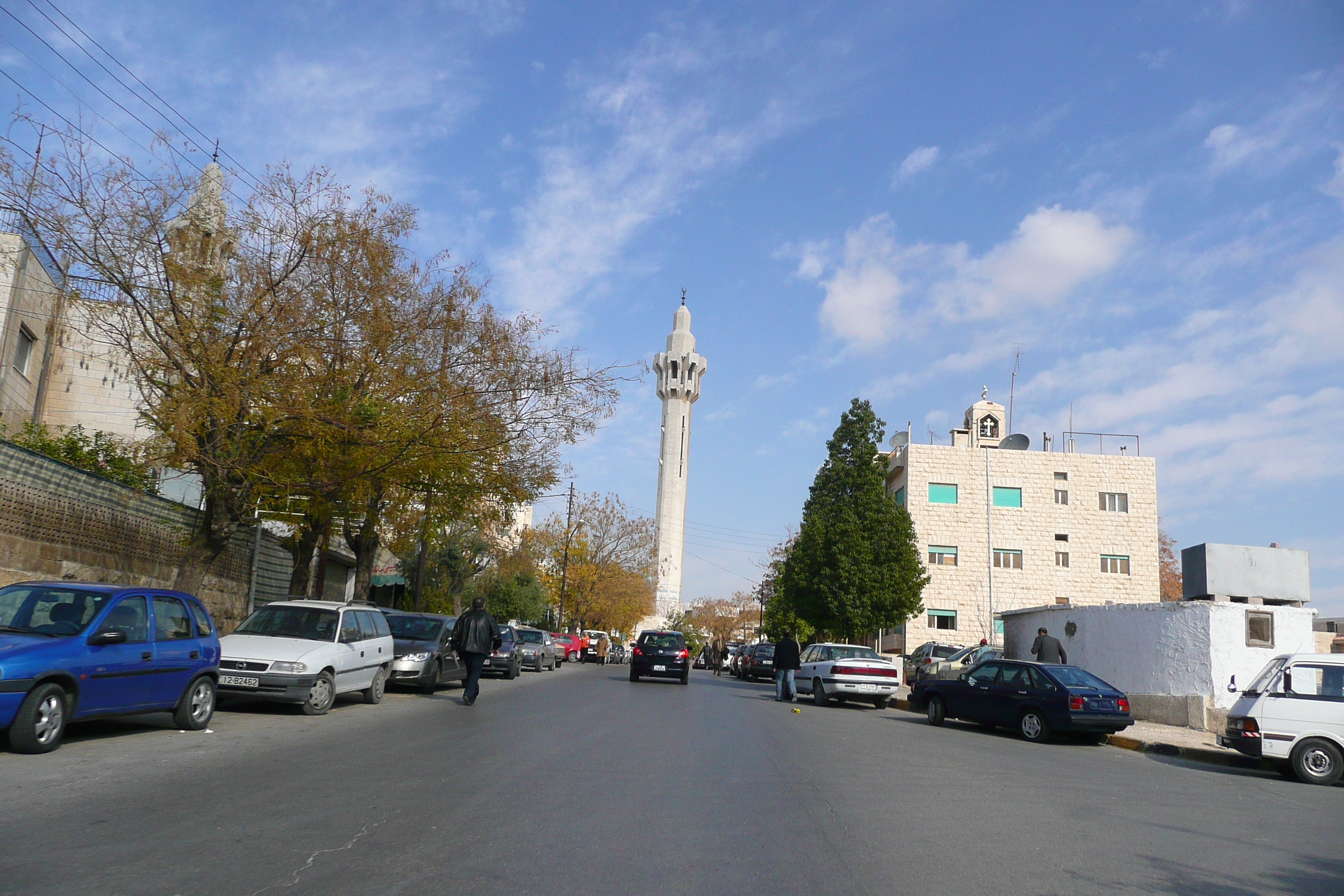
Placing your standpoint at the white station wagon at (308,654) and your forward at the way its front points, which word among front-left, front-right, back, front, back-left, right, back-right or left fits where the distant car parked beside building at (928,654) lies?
back

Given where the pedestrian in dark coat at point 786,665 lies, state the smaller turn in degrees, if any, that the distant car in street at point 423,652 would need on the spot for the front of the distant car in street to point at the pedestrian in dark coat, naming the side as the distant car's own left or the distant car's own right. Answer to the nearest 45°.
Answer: approximately 135° to the distant car's own left

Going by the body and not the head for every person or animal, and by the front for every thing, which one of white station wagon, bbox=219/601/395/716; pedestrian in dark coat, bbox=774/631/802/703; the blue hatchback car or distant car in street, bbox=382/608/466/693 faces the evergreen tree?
the pedestrian in dark coat

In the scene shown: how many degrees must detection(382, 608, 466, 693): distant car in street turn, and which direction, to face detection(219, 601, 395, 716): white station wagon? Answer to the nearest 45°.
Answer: approximately 45° to its left

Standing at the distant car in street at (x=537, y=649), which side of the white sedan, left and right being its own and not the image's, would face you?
front

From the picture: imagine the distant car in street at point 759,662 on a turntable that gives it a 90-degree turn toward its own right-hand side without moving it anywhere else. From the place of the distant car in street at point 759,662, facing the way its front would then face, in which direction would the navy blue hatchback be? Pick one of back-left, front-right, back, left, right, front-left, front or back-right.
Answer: right

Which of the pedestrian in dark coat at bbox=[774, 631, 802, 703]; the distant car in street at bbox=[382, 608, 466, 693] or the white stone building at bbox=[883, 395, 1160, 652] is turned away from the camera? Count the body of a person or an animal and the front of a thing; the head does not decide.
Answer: the pedestrian in dark coat

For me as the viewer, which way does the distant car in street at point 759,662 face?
facing away from the viewer

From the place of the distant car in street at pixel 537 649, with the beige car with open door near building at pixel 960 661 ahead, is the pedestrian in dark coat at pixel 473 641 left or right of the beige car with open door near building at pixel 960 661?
right

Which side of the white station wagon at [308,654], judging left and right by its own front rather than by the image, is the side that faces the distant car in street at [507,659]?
back

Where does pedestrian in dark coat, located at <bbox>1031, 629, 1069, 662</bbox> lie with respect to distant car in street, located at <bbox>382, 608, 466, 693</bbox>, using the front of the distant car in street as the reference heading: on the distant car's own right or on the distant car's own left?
on the distant car's own left
